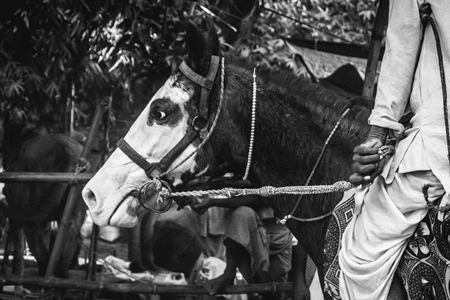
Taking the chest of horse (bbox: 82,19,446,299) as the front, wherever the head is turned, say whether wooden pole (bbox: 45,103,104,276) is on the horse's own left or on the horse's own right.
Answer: on the horse's own right

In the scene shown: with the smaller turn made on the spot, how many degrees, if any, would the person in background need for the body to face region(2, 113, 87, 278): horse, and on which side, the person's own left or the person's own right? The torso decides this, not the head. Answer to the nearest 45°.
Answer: approximately 45° to the person's own right

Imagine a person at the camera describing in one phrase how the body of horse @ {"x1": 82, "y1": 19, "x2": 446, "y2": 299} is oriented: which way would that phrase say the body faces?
to the viewer's left

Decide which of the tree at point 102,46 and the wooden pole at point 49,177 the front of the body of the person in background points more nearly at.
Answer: the wooden pole

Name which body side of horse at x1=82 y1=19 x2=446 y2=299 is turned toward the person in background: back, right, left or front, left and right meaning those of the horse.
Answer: right

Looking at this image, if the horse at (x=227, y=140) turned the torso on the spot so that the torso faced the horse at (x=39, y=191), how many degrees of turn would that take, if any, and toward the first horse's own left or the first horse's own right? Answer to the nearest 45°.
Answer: approximately 45° to the first horse's own right
